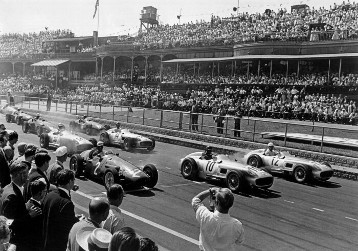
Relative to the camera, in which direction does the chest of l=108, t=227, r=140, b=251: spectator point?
away from the camera

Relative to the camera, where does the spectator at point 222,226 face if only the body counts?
away from the camera

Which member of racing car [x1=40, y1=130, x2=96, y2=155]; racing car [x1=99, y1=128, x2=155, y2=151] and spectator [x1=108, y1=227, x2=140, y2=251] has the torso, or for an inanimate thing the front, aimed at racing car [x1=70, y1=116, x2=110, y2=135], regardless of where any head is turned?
the spectator

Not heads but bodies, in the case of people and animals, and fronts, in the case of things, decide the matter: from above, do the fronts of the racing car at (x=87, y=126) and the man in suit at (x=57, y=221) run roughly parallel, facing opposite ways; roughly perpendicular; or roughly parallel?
roughly perpendicular

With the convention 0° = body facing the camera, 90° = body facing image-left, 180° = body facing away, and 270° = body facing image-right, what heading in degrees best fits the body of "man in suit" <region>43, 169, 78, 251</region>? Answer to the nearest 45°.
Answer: approximately 225°

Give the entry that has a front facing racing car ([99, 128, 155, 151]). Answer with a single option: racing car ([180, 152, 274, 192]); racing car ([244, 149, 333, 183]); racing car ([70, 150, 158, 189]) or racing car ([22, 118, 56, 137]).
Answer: racing car ([22, 118, 56, 137])

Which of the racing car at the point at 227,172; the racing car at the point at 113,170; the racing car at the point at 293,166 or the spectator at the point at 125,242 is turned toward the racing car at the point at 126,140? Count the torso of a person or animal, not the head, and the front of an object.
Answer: the spectator

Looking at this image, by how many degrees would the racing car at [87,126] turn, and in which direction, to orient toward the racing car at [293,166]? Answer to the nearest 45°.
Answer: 0° — it already faces it

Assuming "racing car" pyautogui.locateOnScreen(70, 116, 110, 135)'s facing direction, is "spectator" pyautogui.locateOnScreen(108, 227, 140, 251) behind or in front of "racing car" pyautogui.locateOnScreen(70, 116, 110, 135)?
in front

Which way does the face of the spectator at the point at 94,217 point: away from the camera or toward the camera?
away from the camera

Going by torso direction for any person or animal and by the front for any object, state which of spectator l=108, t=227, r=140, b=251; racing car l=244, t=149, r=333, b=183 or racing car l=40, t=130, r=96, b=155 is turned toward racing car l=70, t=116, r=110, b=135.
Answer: the spectator

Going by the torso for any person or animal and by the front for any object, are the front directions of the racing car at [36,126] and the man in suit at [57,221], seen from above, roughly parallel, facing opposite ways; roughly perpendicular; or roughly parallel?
roughly perpendicular

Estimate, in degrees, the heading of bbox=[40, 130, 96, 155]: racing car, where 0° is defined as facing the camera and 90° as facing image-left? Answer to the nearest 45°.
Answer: approximately 315°

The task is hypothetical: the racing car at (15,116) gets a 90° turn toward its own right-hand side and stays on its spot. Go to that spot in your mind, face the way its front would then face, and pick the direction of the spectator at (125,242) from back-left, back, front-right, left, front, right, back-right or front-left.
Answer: front-left

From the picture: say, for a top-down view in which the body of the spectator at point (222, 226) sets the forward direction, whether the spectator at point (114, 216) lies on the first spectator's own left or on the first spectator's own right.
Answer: on the first spectator's own left

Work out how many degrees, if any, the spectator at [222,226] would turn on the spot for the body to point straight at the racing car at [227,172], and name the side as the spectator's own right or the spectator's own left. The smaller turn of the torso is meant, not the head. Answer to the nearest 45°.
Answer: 0° — they already face it

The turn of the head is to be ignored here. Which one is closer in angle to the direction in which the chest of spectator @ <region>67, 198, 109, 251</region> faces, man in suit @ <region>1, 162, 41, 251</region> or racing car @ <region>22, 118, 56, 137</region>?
the racing car

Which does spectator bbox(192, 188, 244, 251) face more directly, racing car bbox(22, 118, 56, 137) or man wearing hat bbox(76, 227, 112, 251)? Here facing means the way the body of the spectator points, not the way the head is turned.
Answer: the racing car

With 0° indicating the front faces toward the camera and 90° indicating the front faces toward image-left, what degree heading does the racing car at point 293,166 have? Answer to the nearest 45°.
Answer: approximately 315°
